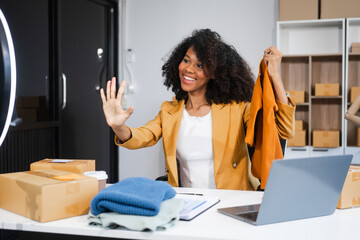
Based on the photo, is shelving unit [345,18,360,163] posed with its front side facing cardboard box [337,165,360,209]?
yes

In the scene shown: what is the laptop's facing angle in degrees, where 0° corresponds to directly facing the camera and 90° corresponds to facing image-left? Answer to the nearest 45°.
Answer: approximately 135°

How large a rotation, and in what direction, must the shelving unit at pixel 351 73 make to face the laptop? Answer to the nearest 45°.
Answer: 0° — it already faces it

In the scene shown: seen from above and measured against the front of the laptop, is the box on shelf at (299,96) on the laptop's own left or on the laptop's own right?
on the laptop's own right

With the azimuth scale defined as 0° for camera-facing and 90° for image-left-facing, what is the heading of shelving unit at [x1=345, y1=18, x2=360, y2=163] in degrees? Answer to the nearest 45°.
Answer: approximately 0°

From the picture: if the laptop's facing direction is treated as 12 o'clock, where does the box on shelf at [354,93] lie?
The box on shelf is roughly at 2 o'clock from the laptop.

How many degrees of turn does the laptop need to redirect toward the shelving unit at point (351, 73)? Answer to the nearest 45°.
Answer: approximately 45° to its right

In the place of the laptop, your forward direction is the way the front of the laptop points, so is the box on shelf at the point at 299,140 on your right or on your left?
on your right

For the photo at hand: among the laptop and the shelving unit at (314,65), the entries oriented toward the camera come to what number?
1

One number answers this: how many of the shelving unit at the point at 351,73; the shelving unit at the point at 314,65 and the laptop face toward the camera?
2

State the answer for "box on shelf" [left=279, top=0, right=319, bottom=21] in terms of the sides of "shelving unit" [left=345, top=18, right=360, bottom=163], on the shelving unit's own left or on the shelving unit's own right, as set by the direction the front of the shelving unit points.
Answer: on the shelving unit's own right

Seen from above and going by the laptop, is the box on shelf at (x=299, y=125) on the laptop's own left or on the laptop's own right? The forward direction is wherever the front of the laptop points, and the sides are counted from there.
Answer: on the laptop's own right

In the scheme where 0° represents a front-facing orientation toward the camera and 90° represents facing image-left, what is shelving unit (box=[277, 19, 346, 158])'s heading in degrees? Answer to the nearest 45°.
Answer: approximately 0°
